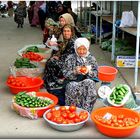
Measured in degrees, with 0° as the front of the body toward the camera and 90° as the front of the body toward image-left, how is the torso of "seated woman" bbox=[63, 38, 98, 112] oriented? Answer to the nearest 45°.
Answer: approximately 0°

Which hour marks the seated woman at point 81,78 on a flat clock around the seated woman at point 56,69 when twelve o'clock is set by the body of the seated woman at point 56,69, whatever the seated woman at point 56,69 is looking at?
the seated woman at point 81,78 is roughly at 10 o'clock from the seated woman at point 56,69.

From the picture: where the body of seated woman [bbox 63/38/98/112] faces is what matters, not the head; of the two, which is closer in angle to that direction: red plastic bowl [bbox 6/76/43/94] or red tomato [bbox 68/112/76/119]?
the red tomato

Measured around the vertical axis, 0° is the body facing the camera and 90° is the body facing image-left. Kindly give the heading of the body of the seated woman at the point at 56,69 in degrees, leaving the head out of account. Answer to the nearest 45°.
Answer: approximately 45°

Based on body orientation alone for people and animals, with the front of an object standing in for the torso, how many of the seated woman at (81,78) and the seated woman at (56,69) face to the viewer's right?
0

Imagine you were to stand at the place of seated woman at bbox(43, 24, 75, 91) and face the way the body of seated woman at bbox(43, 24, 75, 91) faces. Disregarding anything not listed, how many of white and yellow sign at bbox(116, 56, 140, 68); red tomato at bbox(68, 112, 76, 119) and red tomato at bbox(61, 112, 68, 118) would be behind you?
1

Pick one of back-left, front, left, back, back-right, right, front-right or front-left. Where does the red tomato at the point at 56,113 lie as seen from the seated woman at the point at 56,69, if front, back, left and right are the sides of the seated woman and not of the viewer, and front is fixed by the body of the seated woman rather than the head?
front-left

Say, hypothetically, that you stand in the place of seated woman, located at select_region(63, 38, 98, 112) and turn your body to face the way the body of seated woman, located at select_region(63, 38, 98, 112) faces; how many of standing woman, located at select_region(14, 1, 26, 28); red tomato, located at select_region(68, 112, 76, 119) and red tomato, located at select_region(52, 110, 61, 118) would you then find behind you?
1

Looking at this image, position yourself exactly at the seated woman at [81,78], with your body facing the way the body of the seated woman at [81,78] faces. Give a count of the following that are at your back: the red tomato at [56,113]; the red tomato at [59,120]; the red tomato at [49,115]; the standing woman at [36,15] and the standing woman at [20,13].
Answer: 2
